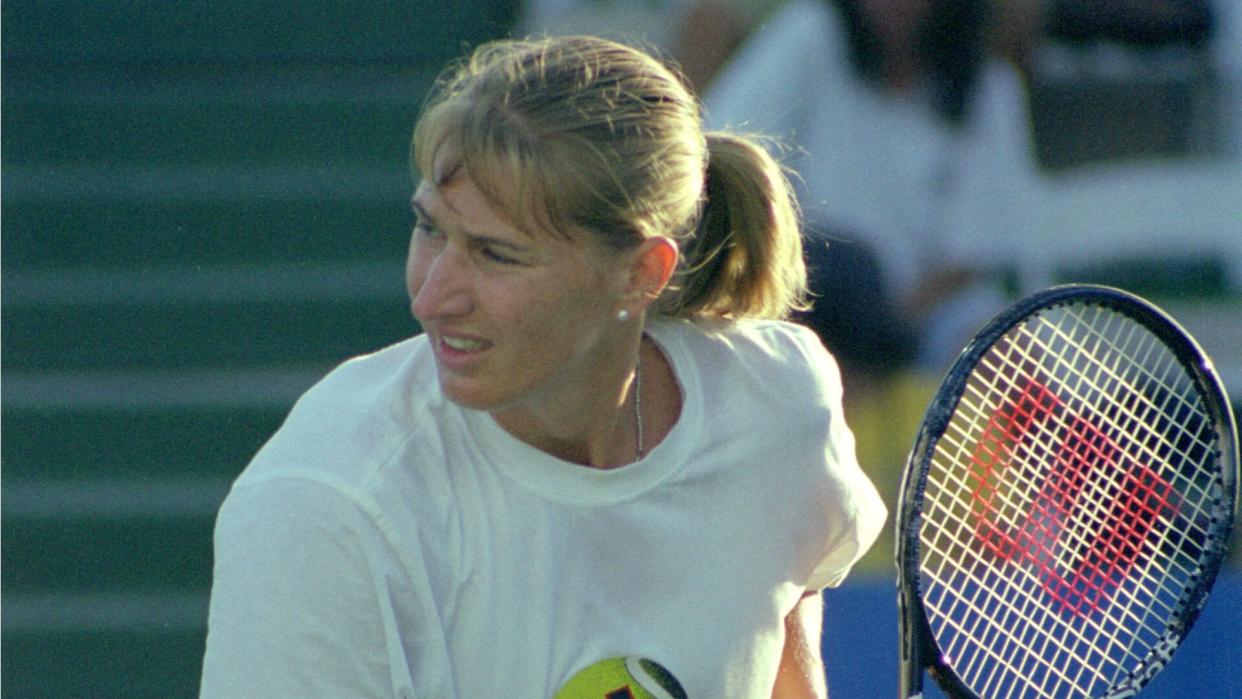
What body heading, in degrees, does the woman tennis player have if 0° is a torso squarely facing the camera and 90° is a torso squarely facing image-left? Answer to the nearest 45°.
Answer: approximately 0°

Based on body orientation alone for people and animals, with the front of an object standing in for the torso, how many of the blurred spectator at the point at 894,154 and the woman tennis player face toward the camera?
2

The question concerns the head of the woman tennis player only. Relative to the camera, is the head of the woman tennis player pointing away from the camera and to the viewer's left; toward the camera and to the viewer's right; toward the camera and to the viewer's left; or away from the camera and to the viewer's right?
toward the camera and to the viewer's left

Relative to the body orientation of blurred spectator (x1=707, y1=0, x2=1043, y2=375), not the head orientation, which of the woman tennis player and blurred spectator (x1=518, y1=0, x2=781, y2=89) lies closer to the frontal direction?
the woman tennis player

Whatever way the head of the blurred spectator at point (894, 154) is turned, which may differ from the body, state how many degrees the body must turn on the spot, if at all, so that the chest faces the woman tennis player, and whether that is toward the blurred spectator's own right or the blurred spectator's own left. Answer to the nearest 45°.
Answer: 0° — they already face them
